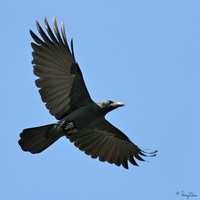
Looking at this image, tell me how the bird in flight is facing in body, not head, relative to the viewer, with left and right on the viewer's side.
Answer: facing to the right of the viewer
